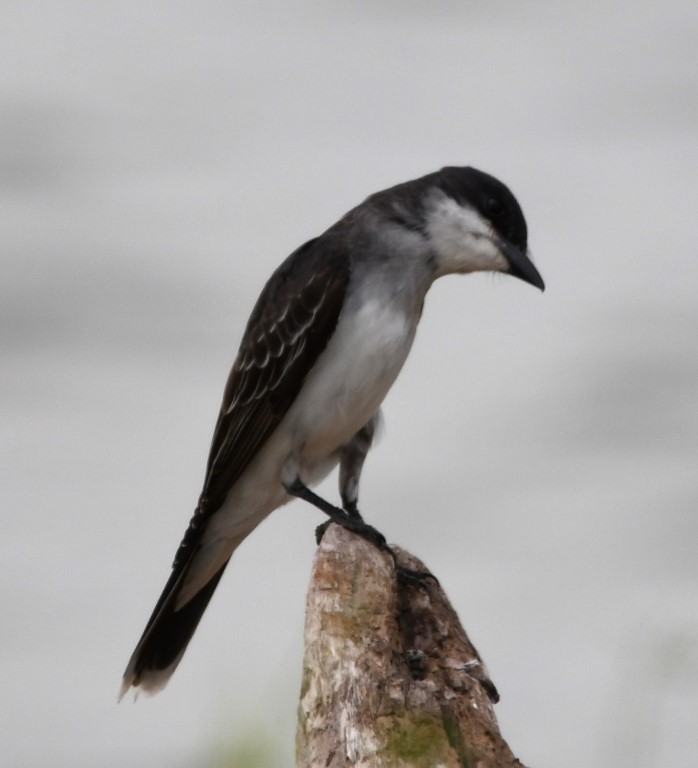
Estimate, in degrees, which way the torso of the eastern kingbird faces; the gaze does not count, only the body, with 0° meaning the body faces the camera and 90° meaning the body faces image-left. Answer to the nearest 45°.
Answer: approximately 270°
